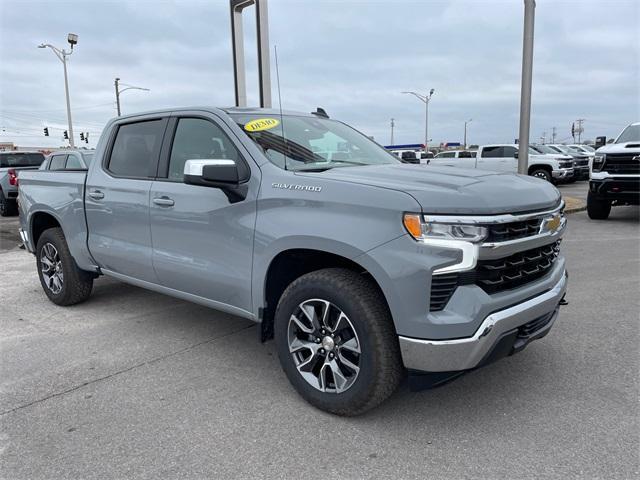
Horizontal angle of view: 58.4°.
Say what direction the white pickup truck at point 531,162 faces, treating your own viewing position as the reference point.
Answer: facing the viewer and to the right of the viewer

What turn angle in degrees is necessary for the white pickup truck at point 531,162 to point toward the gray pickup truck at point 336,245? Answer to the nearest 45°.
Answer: approximately 45° to its right

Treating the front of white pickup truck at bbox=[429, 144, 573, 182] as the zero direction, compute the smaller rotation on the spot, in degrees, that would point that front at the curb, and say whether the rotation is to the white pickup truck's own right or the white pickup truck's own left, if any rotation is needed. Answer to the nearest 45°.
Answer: approximately 45° to the white pickup truck's own right

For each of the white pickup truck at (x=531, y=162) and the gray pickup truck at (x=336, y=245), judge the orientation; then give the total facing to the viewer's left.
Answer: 0

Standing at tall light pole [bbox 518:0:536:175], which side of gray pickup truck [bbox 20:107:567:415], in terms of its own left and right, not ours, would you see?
left

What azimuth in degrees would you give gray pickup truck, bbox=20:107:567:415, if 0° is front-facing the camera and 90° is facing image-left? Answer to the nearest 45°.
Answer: approximately 315°

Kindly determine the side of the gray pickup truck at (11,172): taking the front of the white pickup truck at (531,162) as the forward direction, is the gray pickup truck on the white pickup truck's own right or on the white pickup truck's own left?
on the white pickup truck's own right

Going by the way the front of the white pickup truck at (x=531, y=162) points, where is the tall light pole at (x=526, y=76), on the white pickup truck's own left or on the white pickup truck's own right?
on the white pickup truck's own right

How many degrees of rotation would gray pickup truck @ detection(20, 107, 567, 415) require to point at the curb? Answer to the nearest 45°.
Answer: approximately 90° to its left

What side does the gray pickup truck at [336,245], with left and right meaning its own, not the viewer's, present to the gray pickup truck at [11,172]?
back
